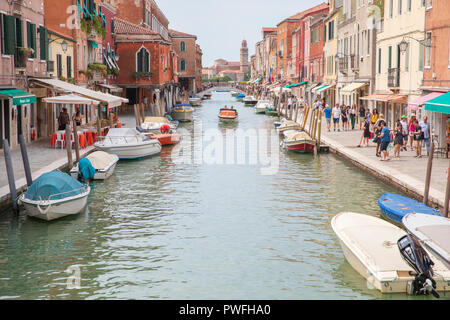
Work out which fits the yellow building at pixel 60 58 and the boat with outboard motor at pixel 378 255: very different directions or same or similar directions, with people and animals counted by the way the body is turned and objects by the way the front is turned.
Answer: very different directions

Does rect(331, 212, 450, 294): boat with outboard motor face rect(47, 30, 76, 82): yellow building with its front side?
yes

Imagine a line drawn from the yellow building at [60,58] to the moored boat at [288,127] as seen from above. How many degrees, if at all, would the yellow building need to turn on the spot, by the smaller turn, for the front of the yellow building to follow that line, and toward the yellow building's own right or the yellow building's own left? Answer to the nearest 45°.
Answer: approximately 45° to the yellow building's own left

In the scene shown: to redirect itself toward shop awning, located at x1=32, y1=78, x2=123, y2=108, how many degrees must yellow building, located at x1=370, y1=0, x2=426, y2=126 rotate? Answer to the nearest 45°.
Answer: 0° — it already faces it

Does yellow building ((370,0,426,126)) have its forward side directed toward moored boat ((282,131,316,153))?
yes

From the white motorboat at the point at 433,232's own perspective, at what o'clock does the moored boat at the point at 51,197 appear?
The moored boat is roughly at 11 o'clock from the white motorboat.

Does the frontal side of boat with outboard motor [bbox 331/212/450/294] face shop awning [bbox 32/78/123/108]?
yes

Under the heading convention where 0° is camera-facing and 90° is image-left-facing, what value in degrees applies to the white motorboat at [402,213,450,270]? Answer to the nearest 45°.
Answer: approximately 135°
